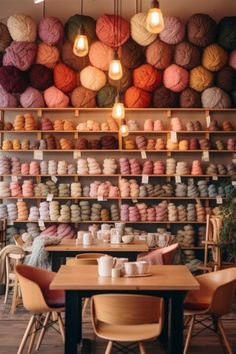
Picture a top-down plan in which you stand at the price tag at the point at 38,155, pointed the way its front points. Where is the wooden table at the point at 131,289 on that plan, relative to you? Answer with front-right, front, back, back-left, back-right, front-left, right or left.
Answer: front

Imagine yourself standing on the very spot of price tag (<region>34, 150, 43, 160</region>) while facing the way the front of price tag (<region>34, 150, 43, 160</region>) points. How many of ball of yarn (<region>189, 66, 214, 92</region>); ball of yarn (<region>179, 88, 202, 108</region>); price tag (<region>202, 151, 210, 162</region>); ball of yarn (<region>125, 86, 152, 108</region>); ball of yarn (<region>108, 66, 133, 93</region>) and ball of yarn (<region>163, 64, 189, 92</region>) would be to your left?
6

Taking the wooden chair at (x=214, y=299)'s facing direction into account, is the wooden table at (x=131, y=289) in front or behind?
in front

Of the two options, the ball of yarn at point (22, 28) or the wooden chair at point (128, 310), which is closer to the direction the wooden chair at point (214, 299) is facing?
the wooden chair

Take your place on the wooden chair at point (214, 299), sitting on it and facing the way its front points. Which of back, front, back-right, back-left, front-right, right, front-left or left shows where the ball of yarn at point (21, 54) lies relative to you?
right

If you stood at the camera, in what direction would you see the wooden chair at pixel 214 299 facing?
facing the viewer and to the left of the viewer

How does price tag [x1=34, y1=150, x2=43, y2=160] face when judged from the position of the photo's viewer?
facing the viewer

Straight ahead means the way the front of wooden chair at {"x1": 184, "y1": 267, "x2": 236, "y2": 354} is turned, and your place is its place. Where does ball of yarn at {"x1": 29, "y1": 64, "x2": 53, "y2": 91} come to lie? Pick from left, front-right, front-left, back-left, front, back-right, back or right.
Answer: right
